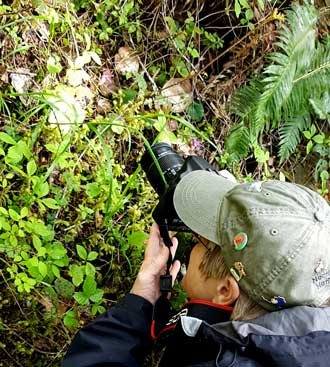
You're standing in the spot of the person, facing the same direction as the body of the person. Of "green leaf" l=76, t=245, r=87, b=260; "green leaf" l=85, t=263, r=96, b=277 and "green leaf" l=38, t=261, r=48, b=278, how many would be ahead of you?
3

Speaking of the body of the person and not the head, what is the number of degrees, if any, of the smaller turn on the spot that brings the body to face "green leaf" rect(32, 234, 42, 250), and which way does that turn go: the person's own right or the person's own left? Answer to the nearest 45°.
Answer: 0° — they already face it

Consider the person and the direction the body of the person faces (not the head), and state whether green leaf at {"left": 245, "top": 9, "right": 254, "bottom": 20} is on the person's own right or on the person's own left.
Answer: on the person's own right

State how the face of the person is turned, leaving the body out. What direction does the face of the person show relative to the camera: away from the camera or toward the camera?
away from the camera

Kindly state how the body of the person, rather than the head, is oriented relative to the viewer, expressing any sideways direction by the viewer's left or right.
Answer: facing away from the viewer and to the left of the viewer

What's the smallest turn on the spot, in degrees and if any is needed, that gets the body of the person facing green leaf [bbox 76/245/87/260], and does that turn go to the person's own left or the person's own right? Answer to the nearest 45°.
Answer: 0° — they already face it

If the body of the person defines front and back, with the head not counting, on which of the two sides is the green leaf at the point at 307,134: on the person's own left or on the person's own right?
on the person's own right
